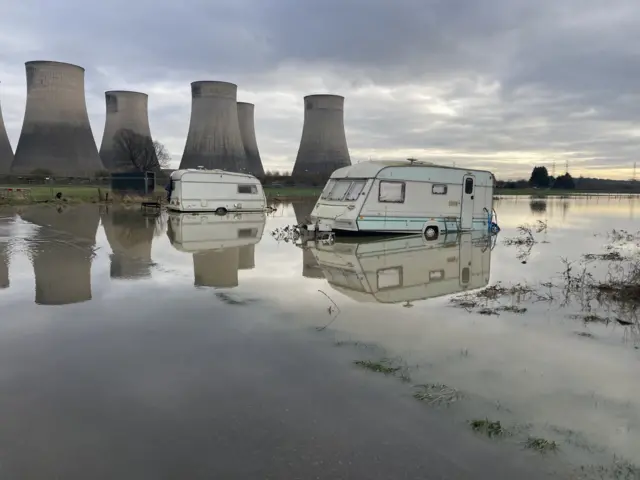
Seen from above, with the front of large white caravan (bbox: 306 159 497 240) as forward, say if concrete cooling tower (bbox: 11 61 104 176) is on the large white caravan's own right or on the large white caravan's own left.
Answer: on the large white caravan's own right

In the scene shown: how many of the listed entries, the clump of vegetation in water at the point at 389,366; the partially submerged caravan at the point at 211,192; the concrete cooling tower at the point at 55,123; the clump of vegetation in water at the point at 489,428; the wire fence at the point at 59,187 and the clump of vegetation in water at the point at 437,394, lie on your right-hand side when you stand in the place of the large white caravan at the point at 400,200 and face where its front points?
3

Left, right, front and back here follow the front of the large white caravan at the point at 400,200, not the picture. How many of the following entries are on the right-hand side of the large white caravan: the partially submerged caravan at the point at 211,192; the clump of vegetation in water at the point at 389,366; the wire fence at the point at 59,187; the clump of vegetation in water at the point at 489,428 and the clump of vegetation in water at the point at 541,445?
2

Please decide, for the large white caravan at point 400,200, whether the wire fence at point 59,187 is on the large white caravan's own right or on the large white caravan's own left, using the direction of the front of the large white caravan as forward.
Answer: on the large white caravan's own right

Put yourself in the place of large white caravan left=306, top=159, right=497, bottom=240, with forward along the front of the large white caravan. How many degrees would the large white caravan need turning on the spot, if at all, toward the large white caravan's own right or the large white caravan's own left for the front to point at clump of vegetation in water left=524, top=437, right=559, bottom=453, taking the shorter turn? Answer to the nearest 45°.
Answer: approximately 45° to the large white caravan's own left

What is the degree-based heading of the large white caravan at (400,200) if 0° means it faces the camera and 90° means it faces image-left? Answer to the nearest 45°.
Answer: approximately 45°

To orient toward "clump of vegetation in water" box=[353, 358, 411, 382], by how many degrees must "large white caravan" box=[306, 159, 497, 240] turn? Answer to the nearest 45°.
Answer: approximately 45° to its left

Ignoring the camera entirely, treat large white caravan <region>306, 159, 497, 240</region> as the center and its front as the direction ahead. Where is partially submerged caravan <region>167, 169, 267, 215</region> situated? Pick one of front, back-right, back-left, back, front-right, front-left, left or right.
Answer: right

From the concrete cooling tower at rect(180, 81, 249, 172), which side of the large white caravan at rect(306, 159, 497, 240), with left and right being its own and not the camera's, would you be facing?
right

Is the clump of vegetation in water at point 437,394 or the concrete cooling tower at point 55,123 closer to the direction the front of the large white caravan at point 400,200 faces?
the clump of vegetation in water

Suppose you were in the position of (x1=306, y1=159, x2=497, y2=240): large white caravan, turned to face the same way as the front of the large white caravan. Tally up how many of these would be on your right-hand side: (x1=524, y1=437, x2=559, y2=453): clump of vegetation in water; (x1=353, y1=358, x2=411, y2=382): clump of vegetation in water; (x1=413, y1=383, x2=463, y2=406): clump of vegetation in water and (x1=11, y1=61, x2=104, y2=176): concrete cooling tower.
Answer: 1

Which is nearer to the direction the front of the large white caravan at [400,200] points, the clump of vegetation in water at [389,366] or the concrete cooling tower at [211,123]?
the clump of vegetation in water

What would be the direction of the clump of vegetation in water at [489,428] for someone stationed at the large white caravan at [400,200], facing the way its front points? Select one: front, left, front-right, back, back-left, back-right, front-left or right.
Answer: front-left
